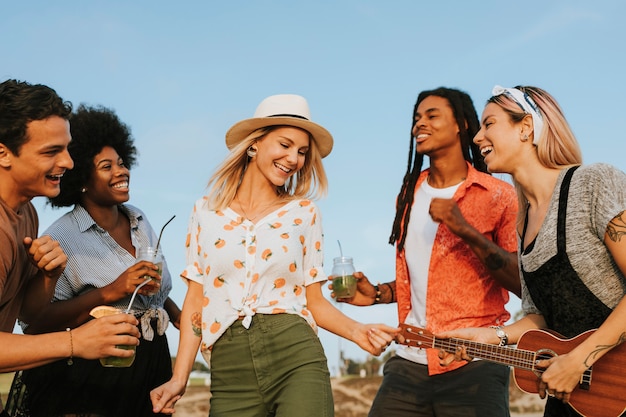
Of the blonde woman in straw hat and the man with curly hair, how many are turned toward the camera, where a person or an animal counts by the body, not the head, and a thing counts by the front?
1

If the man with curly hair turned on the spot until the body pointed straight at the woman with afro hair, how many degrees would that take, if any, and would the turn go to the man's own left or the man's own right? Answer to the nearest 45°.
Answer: approximately 45° to the man's own left

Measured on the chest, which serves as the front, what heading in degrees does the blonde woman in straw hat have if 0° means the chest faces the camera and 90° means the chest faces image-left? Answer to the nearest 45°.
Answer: approximately 0°

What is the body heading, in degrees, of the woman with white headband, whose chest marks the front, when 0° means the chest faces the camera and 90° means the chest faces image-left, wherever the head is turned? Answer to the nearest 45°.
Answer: approximately 45°

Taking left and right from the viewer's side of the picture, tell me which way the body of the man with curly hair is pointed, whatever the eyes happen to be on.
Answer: facing to the right of the viewer

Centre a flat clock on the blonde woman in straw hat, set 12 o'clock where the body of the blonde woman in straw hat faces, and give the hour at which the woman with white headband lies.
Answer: The woman with white headband is roughly at 10 o'clock from the blonde woman in straw hat.

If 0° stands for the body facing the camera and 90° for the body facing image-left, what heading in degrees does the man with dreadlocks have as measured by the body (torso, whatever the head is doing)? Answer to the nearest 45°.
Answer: approximately 45°

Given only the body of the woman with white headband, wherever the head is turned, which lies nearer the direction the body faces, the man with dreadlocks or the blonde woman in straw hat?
the blonde woman in straw hat

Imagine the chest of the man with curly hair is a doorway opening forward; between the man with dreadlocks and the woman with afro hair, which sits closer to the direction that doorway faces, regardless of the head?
the man with dreadlocks

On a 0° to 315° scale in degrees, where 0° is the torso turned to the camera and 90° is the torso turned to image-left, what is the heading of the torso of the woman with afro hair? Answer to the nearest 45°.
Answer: approximately 315°
